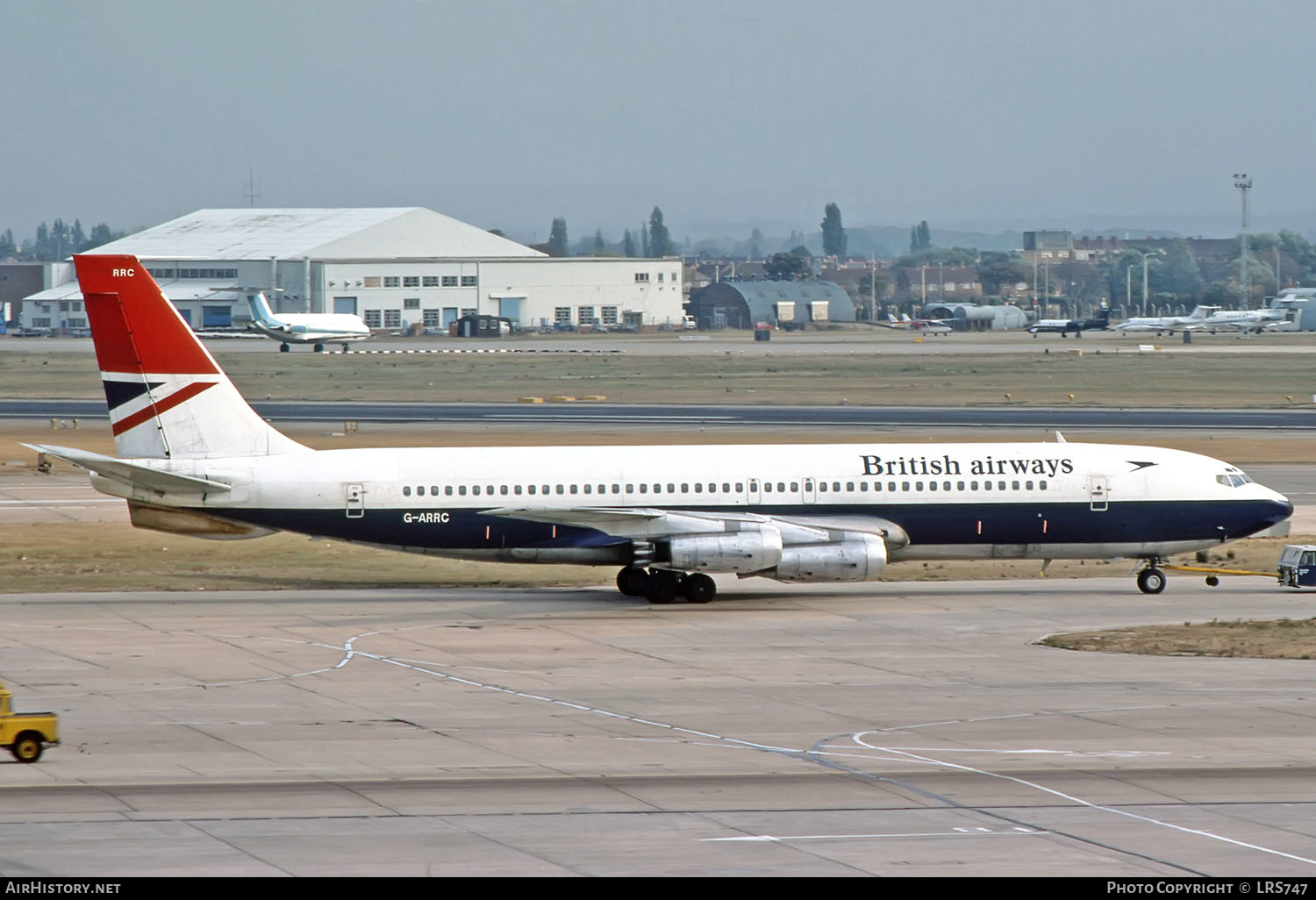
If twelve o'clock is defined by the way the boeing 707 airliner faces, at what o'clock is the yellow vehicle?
The yellow vehicle is roughly at 4 o'clock from the boeing 707 airliner.

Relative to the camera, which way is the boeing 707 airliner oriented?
to the viewer's right
